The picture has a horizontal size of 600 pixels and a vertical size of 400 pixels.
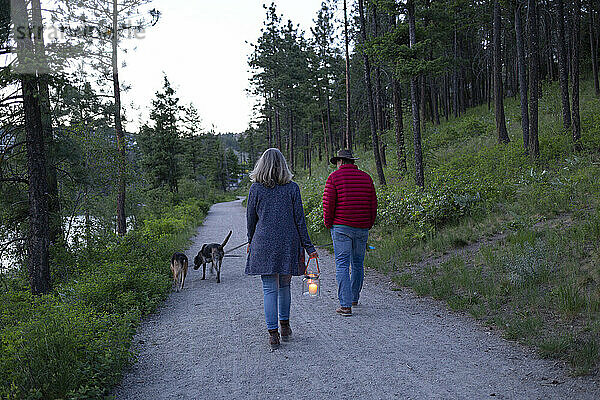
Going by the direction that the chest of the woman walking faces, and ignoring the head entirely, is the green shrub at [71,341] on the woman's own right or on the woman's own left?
on the woman's own left

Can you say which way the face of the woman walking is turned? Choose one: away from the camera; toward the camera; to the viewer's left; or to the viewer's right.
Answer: away from the camera

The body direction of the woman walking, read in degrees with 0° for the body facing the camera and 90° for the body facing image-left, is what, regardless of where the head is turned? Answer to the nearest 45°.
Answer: approximately 180°

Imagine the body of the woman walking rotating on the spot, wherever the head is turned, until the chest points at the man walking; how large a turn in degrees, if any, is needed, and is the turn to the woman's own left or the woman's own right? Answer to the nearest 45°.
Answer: approximately 45° to the woman's own right

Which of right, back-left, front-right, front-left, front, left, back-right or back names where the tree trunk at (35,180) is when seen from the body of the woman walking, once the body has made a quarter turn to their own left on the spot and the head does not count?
front-right
